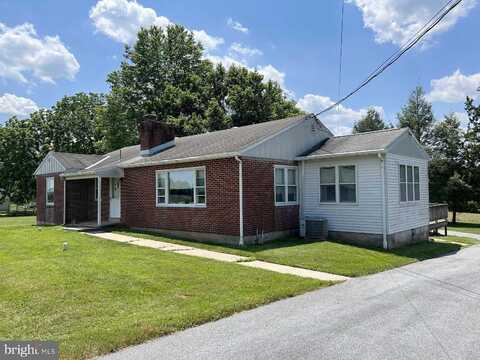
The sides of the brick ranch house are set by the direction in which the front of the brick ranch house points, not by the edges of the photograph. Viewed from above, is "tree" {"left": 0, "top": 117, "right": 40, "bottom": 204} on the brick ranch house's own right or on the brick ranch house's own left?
on the brick ranch house's own right

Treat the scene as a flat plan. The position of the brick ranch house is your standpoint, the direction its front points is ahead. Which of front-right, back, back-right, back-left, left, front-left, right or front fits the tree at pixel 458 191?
back

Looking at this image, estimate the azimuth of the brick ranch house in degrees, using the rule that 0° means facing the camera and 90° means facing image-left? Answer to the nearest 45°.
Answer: approximately 45°

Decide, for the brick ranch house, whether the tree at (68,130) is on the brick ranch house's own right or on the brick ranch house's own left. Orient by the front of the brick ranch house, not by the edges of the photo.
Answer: on the brick ranch house's own right

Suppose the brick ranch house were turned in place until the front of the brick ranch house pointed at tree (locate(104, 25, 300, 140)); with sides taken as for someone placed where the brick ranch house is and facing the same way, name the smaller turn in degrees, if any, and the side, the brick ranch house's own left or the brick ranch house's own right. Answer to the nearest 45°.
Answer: approximately 135° to the brick ranch house's own right

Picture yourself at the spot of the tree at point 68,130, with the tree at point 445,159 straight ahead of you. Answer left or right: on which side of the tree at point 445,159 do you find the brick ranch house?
right

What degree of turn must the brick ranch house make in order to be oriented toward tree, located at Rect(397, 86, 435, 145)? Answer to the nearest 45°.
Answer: approximately 180°

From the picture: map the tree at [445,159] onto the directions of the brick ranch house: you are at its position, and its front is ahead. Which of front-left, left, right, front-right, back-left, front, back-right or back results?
back

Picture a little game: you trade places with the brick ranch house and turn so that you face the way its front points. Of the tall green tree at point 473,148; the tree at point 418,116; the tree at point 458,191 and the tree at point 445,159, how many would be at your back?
4
